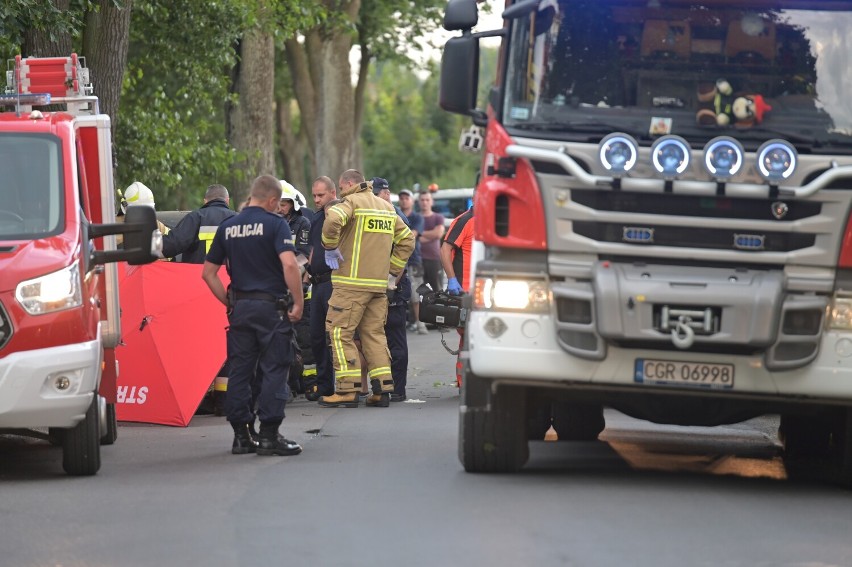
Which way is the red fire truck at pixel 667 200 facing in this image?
toward the camera

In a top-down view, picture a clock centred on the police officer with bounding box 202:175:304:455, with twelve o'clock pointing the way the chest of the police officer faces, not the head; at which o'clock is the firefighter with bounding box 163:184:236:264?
The firefighter is roughly at 10 o'clock from the police officer.

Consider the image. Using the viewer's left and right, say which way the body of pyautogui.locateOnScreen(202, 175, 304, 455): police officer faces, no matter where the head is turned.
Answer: facing away from the viewer and to the right of the viewer

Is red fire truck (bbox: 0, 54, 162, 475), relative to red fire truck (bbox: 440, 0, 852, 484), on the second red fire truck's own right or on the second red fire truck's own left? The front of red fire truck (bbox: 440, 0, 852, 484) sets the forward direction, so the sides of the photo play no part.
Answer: on the second red fire truck's own right

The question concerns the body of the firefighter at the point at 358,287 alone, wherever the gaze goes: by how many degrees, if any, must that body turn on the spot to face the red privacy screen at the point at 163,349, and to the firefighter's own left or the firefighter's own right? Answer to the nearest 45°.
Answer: approximately 90° to the firefighter's own left

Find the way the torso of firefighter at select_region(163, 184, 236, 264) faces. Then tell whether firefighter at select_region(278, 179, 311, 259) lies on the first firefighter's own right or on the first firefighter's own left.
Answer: on the first firefighter's own right

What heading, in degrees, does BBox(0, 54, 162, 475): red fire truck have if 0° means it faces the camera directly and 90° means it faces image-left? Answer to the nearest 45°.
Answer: approximately 0°

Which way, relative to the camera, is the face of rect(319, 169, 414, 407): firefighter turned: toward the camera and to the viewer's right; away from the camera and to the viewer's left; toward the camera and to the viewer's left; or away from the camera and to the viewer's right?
away from the camera and to the viewer's left

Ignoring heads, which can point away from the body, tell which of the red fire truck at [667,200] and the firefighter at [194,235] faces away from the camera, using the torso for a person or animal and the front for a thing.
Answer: the firefighter

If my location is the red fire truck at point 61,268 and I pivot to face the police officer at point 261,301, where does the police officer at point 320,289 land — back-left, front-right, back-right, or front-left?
front-left

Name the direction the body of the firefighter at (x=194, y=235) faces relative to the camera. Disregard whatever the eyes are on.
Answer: away from the camera
